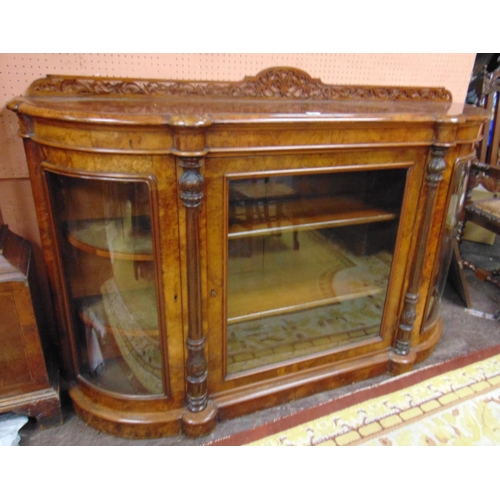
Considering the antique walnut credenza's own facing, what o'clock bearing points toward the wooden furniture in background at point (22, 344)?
The wooden furniture in background is roughly at 4 o'clock from the antique walnut credenza.

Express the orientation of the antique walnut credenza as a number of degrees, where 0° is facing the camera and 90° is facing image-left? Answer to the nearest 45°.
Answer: approximately 315°

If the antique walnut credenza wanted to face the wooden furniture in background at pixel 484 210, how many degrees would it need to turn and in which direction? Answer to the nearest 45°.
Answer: approximately 90° to its left
